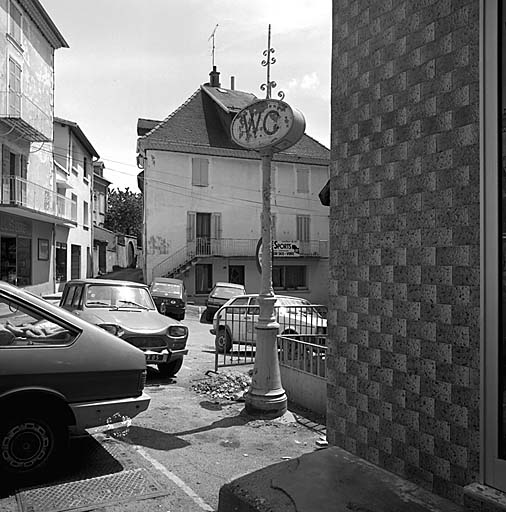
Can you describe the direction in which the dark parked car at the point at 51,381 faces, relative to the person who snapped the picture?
facing to the left of the viewer

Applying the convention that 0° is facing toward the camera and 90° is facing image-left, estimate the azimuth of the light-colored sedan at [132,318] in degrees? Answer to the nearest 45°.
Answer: approximately 315°

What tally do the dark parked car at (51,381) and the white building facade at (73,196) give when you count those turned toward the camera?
0

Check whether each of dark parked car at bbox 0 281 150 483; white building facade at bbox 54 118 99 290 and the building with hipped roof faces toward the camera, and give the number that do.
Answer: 1

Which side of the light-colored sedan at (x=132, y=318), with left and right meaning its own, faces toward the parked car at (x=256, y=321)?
left

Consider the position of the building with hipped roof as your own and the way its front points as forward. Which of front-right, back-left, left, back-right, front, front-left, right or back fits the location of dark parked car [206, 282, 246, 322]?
front

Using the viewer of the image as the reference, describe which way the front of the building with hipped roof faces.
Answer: facing the viewer

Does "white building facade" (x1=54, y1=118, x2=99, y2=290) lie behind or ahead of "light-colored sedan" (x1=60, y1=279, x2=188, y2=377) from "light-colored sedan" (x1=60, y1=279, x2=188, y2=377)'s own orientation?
behind

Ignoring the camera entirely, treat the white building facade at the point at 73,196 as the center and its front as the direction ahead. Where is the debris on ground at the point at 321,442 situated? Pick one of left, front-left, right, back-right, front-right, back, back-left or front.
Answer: right

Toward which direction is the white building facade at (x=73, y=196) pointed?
to the viewer's right

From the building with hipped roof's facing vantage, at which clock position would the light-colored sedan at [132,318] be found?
The light-colored sedan is roughly at 12 o'clock from the building with hipped roof.
